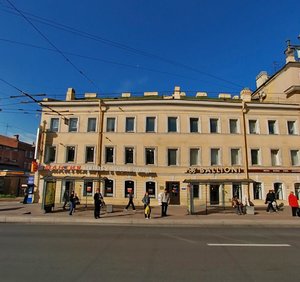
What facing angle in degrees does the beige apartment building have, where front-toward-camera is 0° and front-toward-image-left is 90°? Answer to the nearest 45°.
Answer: approximately 0°
